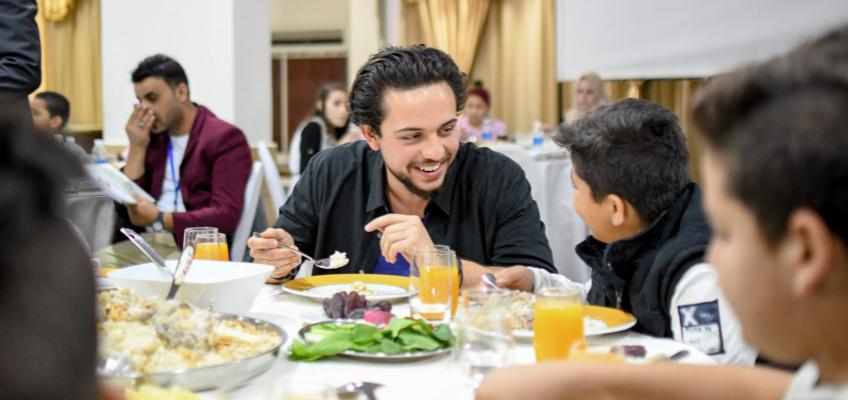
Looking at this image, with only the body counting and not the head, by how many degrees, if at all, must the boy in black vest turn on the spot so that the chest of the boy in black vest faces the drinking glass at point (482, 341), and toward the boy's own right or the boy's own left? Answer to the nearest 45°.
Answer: approximately 90° to the boy's own left

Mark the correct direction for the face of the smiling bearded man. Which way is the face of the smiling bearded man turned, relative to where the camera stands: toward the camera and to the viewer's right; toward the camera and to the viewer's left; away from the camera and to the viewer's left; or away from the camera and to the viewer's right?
toward the camera and to the viewer's right

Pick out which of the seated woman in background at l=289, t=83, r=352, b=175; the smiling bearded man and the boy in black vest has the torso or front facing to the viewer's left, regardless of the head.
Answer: the boy in black vest

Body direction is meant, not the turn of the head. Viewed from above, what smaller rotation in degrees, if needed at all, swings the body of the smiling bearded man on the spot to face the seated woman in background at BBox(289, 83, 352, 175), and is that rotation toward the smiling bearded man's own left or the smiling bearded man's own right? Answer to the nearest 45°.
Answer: approximately 180°

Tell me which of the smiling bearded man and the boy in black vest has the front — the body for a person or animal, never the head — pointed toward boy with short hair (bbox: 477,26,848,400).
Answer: the smiling bearded man

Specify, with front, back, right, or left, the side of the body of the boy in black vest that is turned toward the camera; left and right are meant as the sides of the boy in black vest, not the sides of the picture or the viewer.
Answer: left

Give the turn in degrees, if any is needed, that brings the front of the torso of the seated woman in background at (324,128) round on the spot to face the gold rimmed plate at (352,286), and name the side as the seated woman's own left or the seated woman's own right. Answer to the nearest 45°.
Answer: approximately 45° to the seated woman's own right

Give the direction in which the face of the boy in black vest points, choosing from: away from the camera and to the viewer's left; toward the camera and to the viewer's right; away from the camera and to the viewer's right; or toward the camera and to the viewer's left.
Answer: away from the camera and to the viewer's left
